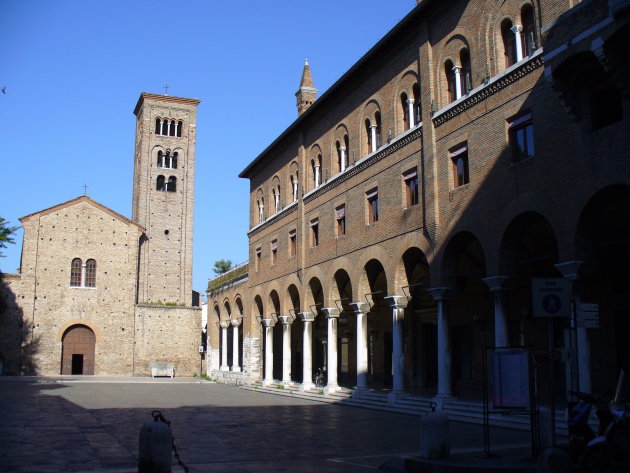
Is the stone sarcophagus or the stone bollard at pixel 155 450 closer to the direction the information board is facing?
the stone bollard

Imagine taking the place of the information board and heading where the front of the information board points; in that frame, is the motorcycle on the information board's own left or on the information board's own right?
on the information board's own left

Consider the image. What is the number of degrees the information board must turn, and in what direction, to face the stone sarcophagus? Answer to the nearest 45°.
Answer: approximately 135° to its right

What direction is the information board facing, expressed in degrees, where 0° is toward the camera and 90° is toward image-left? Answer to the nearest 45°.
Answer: approximately 0°

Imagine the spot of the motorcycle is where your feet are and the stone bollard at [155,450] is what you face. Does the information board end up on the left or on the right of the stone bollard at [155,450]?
right
